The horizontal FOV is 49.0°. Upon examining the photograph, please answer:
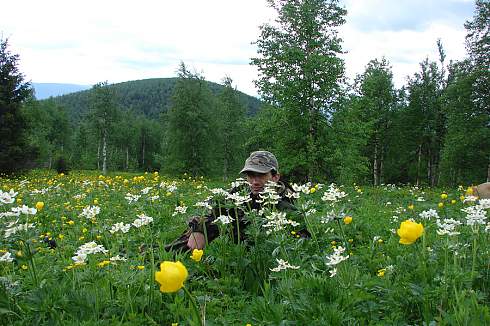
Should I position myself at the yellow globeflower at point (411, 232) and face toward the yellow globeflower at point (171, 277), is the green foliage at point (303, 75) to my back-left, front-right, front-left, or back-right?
back-right

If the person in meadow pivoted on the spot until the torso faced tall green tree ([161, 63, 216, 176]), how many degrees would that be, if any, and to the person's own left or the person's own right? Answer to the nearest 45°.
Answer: approximately 135° to the person's own right

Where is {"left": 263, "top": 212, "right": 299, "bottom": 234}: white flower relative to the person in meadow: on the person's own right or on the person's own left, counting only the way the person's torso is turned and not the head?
on the person's own left

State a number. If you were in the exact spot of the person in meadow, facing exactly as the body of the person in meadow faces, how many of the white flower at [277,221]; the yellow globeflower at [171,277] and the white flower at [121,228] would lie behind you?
0

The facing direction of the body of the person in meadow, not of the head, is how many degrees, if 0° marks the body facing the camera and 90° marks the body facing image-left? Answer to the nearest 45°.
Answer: approximately 45°

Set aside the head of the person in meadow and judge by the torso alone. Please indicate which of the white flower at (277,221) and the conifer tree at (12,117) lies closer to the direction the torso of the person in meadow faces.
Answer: the white flower

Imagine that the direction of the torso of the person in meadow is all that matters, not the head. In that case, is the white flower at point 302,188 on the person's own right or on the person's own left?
on the person's own left

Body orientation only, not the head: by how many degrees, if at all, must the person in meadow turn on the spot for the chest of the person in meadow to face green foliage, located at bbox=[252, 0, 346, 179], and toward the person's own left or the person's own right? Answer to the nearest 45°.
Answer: approximately 135° to the person's own right

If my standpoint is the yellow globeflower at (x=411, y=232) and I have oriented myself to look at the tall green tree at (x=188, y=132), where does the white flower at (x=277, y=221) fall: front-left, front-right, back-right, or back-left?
front-left

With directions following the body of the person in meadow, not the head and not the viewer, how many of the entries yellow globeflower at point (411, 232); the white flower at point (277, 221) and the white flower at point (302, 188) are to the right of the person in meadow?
0

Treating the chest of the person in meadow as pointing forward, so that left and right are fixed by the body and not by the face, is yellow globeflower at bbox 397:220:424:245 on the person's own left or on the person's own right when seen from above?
on the person's own left

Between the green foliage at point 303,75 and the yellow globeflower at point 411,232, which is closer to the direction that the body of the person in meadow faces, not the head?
the yellow globeflower
